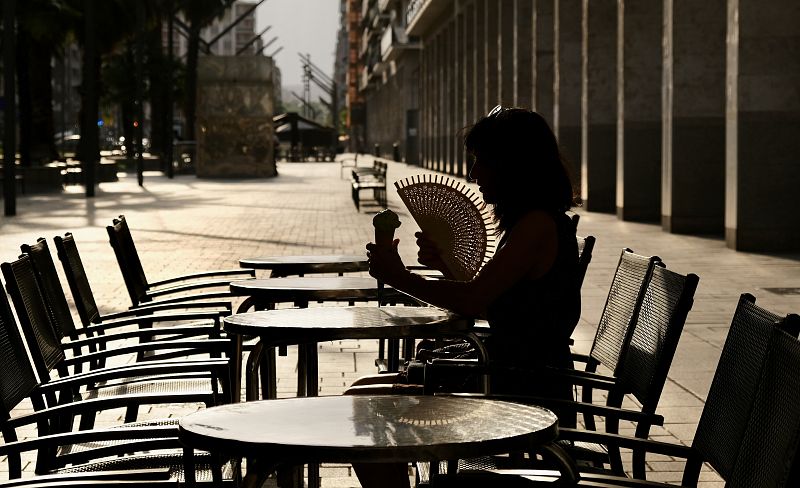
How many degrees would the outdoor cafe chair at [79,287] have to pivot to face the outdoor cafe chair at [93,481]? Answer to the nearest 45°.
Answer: approximately 90° to its right

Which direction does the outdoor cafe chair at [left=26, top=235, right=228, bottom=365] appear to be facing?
to the viewer's right

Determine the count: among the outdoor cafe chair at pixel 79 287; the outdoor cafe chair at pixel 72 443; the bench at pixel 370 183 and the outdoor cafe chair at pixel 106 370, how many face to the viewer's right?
3

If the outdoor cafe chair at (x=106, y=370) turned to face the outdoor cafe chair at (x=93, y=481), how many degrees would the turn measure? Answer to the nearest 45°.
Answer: approximately 90° to its right

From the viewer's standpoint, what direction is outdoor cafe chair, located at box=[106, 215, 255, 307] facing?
to the viewer's right

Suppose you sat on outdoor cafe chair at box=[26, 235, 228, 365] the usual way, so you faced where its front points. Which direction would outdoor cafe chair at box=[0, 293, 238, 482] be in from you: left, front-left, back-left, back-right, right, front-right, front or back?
right

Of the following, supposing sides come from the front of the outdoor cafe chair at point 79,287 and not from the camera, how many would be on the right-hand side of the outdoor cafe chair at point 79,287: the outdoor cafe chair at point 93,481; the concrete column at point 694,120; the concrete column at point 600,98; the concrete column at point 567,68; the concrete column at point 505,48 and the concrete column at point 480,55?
1

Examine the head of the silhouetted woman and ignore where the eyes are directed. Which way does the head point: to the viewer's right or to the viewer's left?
to the viewer's left

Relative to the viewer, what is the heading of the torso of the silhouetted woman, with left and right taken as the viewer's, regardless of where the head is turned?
facing to the left of the viewer

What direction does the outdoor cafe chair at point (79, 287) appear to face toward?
to the viewer's right

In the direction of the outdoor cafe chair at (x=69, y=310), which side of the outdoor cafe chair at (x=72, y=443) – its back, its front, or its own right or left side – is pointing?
left

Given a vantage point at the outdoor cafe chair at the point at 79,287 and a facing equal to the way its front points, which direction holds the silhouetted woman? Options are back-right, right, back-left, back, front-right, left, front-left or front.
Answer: front-right

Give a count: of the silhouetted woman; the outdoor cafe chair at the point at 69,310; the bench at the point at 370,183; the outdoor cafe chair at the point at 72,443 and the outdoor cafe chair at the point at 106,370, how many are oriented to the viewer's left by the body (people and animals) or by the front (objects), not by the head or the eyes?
2

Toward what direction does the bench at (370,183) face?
to the viewer's left

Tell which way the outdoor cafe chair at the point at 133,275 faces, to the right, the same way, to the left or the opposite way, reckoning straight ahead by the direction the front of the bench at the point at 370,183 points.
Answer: the opposite way
